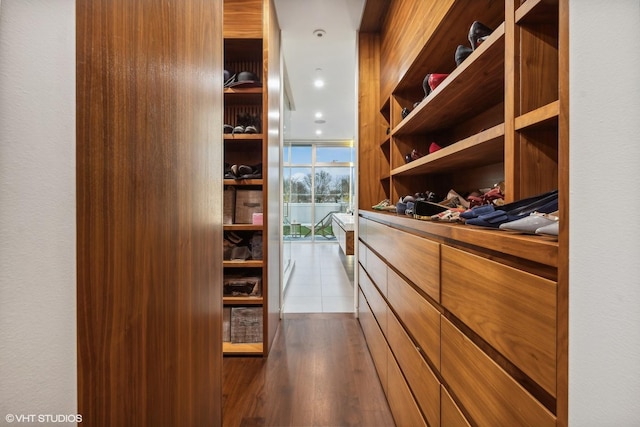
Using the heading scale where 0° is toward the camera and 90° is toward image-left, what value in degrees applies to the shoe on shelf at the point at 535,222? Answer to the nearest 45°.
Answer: approximately 90°

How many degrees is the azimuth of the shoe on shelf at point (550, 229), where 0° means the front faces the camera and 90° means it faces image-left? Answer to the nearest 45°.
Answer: approximately 90°

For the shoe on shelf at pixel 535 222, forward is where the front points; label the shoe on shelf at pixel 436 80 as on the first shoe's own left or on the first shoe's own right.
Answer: on the first shoe's own right

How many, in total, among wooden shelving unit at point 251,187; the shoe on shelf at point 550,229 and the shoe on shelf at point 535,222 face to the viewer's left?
2
